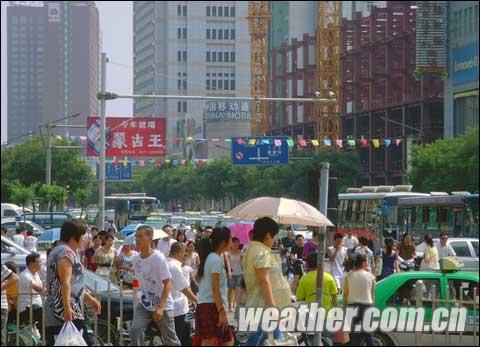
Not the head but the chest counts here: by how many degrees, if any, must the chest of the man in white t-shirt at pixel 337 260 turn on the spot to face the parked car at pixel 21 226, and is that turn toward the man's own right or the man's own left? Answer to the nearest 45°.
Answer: approximately 135° to the man's own right

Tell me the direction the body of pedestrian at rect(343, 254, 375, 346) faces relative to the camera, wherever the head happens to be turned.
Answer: away from the camera

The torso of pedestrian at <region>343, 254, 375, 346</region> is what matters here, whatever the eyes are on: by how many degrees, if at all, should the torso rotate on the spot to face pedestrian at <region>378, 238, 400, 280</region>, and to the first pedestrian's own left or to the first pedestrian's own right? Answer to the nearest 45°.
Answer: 0° — they already face them

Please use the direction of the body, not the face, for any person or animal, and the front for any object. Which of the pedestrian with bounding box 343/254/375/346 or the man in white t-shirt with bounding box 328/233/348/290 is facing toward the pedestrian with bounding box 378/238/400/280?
the pedestrian with bounding box 343/254/375/346

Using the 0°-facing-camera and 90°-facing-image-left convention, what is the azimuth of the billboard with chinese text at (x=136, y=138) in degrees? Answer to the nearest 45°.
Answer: approximately 0°
